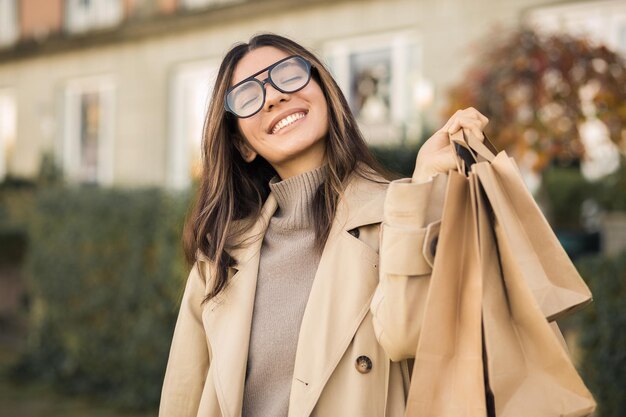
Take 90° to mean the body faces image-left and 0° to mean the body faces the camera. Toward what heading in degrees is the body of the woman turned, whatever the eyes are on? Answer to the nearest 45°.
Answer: approximately 0°

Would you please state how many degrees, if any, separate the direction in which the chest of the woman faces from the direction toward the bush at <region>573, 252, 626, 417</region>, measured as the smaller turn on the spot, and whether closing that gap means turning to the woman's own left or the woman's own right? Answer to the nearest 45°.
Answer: approximately 135° to the woman's own left

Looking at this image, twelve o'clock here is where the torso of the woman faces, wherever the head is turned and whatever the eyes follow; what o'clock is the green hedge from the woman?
The green hedge is roughly at 5 o'clock from the woman.
